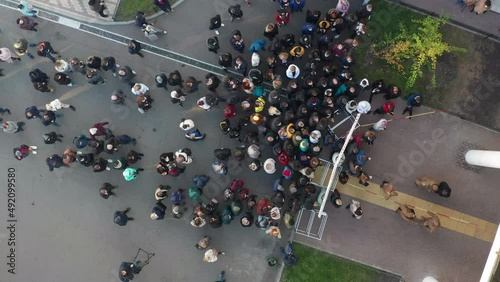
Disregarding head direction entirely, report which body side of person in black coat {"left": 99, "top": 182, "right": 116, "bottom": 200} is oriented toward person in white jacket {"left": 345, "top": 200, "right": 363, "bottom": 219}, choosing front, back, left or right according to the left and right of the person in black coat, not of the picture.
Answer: front

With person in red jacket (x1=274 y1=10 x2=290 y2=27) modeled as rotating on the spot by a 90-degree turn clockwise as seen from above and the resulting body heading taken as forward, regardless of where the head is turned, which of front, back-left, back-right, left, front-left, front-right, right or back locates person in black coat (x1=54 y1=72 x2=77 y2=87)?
front

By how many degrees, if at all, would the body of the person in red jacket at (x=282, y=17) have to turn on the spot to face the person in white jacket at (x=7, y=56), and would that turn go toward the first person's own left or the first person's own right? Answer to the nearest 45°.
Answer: approximately 90° to the first person's own right

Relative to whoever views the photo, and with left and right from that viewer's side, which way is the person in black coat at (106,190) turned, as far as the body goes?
facing to the right of the viewer

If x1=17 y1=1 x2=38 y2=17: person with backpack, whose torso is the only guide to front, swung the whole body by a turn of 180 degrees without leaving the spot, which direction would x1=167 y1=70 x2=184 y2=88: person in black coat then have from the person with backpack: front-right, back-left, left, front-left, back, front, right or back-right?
back-left

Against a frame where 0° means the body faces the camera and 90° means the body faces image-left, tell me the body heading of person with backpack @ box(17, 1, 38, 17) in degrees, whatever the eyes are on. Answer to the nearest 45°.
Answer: approximately 270°
